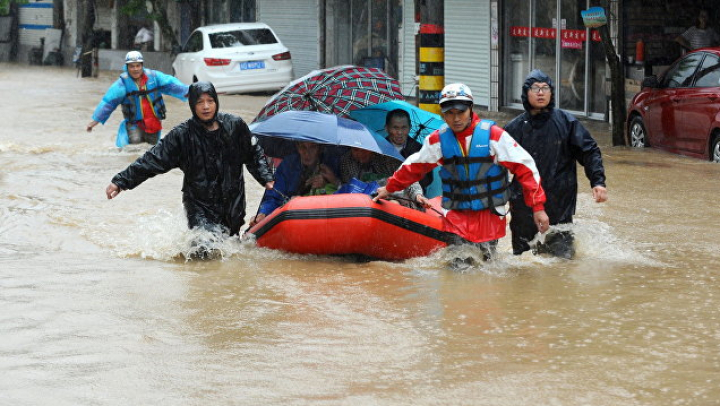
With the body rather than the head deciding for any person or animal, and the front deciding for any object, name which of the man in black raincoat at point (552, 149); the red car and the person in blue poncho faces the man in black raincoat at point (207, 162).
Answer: the person in blue poncho

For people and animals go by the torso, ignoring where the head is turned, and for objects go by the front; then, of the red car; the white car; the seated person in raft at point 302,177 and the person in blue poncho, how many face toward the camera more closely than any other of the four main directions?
2

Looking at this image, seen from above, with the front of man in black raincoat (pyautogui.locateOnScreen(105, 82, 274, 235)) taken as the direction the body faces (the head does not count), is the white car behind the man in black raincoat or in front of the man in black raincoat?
behind

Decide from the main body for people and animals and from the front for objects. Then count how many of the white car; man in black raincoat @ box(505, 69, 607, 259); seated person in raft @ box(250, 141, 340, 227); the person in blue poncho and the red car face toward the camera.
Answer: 3

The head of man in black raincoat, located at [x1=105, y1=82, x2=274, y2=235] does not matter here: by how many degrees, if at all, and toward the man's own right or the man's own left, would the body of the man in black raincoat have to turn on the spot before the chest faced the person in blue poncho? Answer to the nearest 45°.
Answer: approximately 180°

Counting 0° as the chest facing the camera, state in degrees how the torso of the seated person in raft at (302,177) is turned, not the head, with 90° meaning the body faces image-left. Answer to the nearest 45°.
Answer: approximately 0°

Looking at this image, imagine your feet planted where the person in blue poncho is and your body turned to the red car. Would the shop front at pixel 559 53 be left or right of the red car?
left

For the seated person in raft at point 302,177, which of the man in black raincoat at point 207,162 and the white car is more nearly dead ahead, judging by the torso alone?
the man in black raincoat
